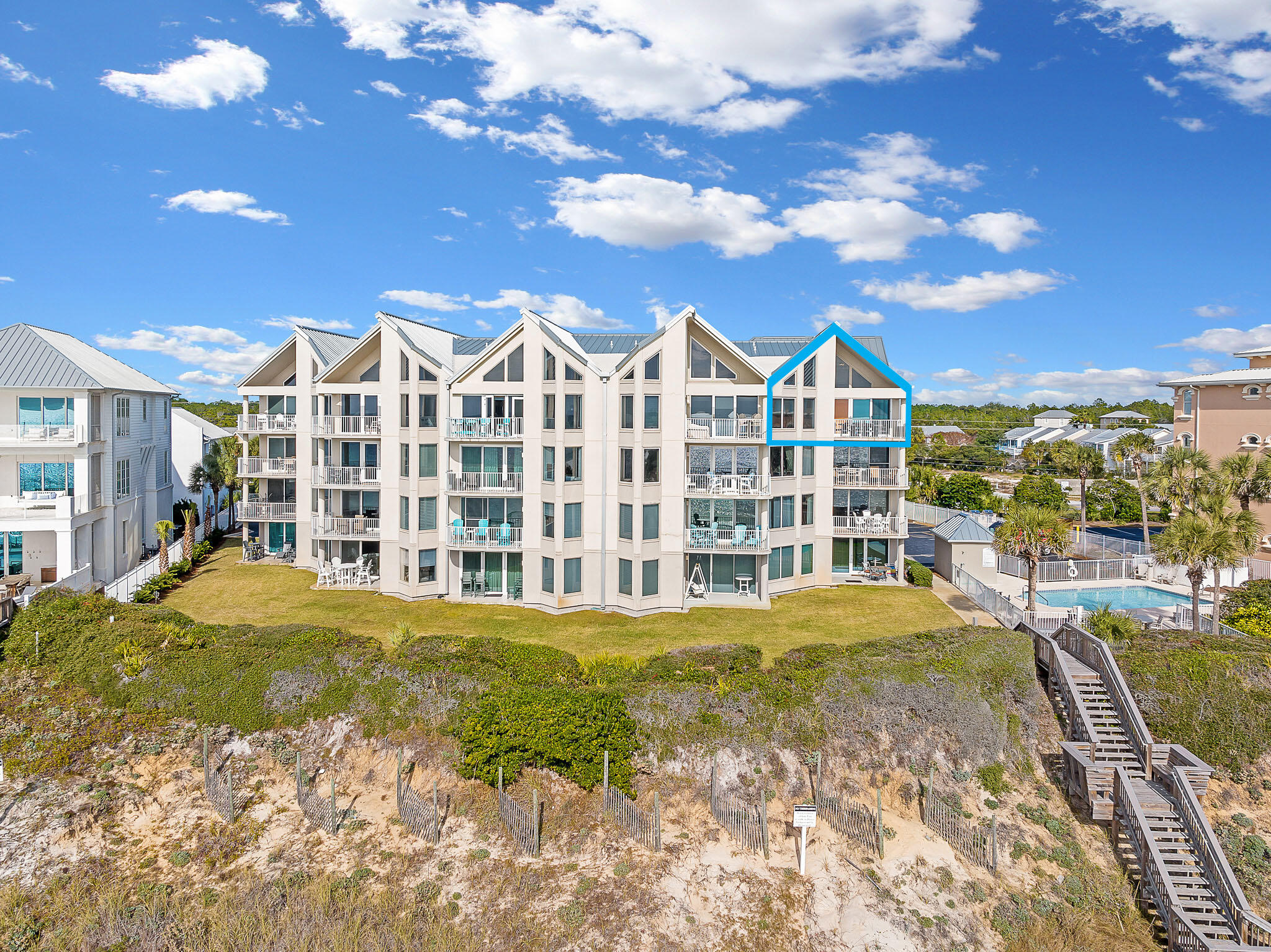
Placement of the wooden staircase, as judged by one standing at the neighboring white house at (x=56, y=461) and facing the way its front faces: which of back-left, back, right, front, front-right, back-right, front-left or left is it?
front-left

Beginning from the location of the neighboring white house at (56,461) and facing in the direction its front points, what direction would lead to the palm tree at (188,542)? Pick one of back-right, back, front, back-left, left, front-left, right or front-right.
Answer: back-left

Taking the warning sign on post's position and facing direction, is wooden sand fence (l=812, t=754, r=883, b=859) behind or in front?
behind

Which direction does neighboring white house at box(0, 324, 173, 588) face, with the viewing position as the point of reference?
facing the viewer

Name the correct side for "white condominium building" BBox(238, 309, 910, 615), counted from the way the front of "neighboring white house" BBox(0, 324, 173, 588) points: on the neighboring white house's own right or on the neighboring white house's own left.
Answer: on the neighboring white house's own left

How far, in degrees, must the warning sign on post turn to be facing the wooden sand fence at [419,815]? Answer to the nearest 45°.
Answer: approximately 90° to its right

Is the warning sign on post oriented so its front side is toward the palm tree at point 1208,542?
no

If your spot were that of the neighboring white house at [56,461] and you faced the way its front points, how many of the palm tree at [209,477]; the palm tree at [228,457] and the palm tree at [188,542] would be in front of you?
0

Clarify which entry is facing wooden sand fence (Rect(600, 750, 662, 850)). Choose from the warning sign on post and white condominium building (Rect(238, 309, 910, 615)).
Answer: the white condominium building

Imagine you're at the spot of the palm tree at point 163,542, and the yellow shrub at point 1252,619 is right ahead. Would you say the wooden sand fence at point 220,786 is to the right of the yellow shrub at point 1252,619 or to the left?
right

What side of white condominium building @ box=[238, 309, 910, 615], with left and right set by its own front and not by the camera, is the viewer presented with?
front

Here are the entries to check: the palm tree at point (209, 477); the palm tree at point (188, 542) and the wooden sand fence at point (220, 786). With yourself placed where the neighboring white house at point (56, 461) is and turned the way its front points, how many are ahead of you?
1

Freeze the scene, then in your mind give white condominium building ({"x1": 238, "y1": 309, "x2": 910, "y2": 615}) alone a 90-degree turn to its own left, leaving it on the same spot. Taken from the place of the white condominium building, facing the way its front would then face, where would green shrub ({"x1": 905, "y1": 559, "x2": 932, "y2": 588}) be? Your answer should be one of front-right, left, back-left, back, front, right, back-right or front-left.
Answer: front

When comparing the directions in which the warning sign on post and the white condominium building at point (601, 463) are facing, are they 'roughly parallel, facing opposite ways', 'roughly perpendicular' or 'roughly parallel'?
roughly parallel

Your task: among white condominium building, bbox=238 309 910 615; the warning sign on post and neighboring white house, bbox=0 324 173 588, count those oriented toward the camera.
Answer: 3

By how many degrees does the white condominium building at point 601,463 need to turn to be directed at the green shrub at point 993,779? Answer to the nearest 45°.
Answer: approximately 45° to its left

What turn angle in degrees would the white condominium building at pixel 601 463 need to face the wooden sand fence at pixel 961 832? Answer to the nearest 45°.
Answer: approximately 45° to its left

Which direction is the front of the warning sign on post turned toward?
toward the camera

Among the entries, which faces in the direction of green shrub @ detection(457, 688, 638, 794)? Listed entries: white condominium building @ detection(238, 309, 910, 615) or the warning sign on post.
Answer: the white condominium building

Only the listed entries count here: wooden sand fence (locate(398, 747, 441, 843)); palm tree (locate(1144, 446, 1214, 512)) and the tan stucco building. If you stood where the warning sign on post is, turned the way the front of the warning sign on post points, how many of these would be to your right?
1
